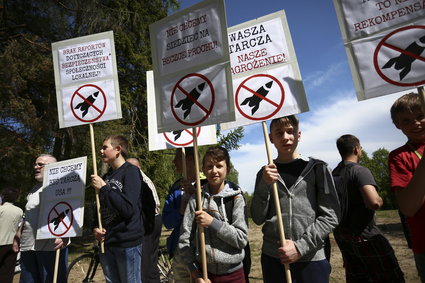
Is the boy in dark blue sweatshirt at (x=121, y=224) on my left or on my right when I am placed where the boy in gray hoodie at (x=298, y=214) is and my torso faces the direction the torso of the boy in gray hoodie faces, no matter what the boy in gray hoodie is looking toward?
on my right

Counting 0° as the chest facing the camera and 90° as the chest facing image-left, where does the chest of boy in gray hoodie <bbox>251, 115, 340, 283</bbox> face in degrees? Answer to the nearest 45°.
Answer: approximately 0°

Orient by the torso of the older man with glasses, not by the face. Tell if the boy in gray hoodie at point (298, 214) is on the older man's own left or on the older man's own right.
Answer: on the older man's own left
